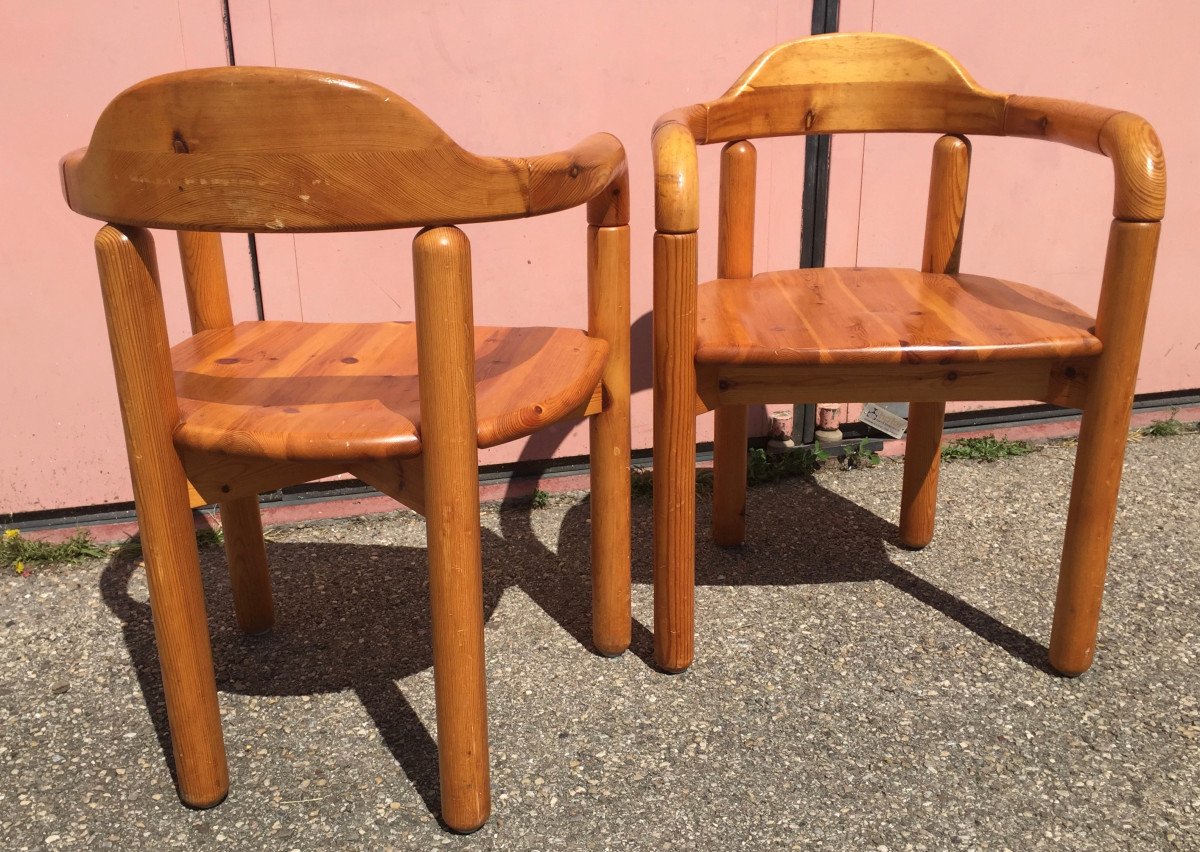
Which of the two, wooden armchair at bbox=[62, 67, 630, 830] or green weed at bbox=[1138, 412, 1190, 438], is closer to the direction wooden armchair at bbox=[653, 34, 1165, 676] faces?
the wooden armchair

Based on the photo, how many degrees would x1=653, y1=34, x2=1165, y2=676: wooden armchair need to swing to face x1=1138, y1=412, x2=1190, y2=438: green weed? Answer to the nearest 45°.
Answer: approximately 135° to its left

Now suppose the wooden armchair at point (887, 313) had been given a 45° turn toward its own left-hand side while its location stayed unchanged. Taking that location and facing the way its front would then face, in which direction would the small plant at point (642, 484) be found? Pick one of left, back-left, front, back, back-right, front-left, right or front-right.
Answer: back

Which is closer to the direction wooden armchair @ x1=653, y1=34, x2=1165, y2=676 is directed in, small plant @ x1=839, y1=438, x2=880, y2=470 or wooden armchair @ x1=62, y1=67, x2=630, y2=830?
the wooden armchair

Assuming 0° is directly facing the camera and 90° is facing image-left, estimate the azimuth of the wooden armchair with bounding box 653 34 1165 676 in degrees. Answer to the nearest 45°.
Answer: approximately 0°

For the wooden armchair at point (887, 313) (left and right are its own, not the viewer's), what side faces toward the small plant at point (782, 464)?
back

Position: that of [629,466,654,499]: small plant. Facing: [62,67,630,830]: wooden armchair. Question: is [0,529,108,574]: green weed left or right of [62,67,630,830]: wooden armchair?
right

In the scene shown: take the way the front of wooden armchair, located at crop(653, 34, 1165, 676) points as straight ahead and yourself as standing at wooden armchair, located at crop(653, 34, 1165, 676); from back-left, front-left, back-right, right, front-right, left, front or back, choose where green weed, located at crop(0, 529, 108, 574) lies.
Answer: right

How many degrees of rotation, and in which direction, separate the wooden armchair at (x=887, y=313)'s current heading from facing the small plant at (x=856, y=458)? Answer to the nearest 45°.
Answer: approximately 180°

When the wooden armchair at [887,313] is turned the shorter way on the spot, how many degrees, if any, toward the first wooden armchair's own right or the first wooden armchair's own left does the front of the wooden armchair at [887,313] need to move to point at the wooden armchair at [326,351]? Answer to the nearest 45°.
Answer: approximately 45° to the first wooden armchair's own right
